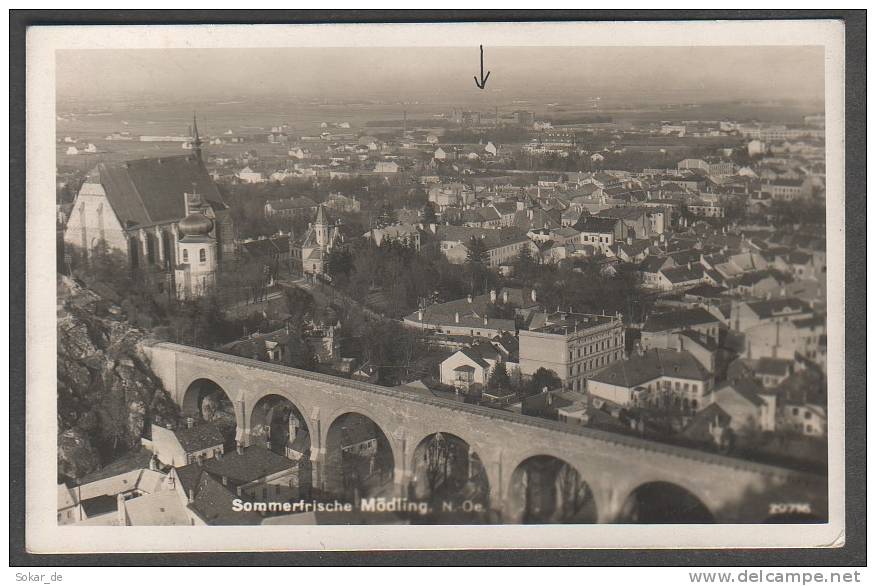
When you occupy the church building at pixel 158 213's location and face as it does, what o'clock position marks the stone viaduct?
The stone viaduct is roughly at 9 o'clock from the church building.

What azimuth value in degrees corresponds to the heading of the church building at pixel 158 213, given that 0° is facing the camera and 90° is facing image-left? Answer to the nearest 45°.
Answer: approximately 45°

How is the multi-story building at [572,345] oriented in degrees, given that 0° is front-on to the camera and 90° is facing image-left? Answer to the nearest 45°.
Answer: approximately 315°

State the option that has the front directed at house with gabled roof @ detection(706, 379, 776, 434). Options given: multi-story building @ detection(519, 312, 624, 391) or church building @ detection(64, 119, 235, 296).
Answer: the multi-story building

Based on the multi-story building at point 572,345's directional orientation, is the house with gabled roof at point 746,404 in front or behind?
in front

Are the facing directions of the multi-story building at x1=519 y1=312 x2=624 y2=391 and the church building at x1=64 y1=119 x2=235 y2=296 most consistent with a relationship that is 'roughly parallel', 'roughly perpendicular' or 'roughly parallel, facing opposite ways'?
roughly perpendicular

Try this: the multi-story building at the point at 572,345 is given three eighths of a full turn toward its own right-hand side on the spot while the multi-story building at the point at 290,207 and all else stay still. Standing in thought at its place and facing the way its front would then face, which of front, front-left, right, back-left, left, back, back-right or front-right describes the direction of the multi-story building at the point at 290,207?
front

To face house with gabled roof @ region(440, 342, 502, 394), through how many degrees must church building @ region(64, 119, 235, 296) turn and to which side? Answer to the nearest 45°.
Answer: approximately 90° to its left
